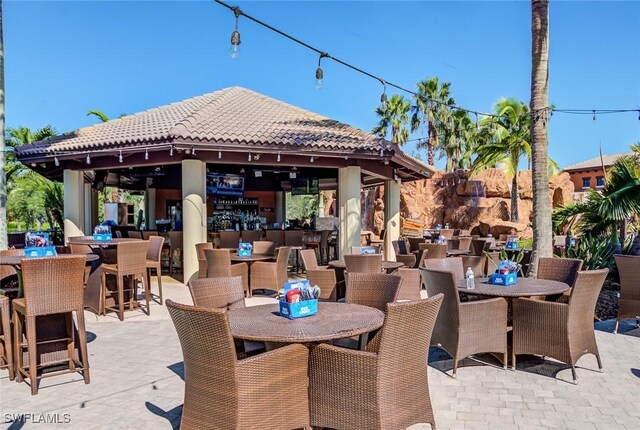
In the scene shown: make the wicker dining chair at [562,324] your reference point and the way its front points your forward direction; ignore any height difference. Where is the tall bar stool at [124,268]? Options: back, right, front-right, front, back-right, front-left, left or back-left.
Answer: front-left

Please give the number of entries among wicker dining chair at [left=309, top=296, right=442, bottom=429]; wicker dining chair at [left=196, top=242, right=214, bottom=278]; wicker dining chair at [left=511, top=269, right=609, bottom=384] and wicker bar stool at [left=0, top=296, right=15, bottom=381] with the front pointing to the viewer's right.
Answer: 1

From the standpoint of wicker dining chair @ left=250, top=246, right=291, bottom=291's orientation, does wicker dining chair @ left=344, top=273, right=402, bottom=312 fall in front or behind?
behind

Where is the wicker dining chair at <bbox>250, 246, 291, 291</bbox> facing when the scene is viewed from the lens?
facing away from the viewer and to the left of the viewer

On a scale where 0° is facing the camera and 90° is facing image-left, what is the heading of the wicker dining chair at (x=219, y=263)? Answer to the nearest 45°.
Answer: approximately 225°

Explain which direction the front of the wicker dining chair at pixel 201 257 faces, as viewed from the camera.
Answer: facing to the right of the viewer

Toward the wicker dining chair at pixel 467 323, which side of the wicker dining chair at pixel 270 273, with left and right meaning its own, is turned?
back

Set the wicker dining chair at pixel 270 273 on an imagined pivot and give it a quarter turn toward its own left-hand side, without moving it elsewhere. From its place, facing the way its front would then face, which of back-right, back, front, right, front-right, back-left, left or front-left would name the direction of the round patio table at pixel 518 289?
left

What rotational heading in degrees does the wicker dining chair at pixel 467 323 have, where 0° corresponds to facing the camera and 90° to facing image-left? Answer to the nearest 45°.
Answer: approximately 225°

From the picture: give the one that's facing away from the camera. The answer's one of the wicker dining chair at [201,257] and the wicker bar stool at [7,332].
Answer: the wicker bar stool at [7,332]

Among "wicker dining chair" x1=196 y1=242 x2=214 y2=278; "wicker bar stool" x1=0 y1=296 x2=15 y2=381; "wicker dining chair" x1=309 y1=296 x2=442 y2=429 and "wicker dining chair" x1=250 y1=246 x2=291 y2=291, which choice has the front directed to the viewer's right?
"wicker dining chair" x1=196 y1=242 x2=214 y2=278

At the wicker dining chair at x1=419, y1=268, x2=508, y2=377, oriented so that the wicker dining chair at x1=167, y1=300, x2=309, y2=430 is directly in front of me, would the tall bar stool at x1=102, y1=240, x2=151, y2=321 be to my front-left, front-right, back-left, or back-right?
front-right

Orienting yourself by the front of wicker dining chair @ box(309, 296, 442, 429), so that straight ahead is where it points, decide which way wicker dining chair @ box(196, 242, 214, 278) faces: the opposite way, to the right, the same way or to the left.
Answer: to the right

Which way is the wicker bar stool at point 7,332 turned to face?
away from the camera

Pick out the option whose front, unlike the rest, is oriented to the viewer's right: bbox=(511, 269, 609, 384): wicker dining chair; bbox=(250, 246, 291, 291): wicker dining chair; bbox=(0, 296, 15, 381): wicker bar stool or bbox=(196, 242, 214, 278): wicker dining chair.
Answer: bbox=(196, 242, 214, 278): wicker dining chair

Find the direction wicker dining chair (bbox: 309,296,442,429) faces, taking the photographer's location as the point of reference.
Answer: facing away from the viewer and to the left of the viewer

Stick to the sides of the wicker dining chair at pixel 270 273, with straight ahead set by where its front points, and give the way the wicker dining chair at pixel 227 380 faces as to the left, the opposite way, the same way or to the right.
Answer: to the right
